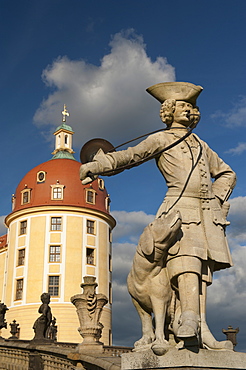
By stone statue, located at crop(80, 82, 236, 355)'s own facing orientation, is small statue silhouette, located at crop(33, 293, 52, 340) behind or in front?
behind

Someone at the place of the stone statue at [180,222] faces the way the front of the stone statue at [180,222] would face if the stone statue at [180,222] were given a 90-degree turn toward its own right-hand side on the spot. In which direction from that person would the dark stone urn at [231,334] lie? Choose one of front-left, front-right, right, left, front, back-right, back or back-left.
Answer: back-right

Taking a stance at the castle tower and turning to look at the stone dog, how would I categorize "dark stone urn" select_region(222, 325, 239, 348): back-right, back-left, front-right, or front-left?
front-left
